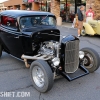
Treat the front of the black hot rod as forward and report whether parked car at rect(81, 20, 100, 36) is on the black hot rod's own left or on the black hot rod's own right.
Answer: on the black hot rod's own left

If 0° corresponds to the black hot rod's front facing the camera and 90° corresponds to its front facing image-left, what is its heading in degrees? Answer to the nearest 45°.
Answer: approximately 315°
